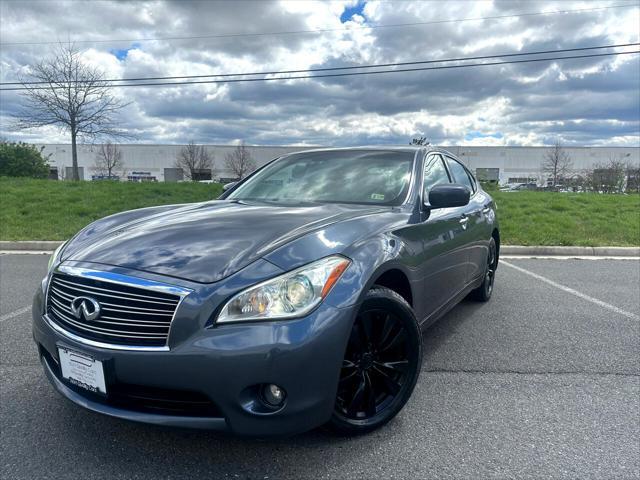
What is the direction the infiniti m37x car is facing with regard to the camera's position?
facing the viewer and to the left of the viewer

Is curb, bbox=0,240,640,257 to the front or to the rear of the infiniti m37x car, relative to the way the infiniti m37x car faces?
to the rear

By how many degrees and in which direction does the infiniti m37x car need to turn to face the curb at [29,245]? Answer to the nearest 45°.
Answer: approximately 90° to its right

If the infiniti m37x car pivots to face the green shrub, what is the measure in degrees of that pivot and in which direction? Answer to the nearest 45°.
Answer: approximately 90° to its right

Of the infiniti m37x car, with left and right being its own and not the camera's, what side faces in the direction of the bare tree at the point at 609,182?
back

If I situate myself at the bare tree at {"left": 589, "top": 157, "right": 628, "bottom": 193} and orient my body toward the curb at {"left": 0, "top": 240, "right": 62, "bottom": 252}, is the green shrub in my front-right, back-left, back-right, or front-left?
front-right

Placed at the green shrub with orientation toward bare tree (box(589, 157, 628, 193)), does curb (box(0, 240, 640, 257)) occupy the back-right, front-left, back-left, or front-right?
front-right
